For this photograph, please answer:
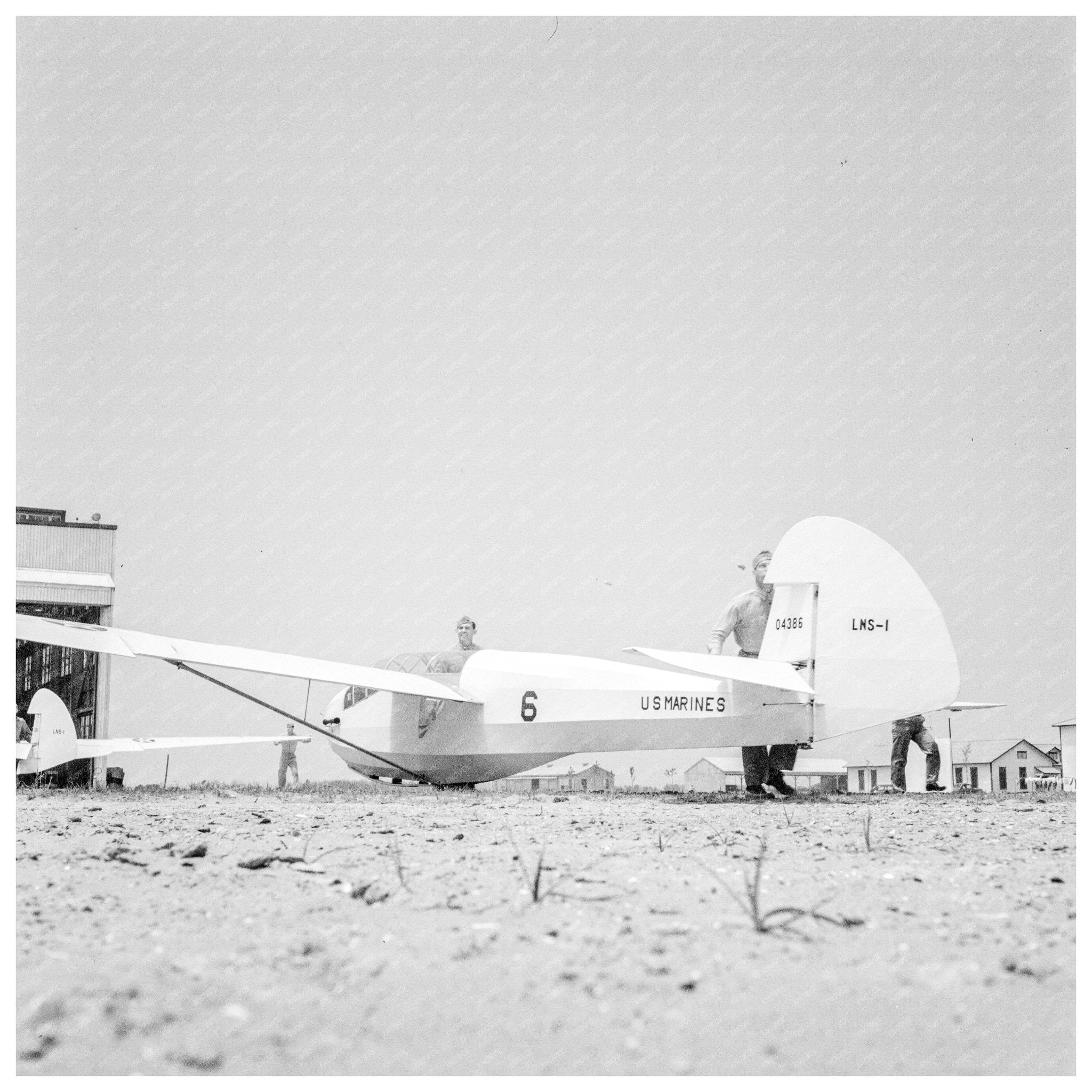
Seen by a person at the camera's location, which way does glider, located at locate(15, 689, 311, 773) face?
facing away from the viewer and to the left of the viewer

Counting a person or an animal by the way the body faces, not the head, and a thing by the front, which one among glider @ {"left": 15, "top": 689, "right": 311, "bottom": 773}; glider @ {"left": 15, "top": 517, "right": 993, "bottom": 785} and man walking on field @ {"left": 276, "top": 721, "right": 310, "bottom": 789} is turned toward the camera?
the man walking on field

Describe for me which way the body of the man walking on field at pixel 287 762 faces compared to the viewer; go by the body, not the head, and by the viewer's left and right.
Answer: facing the viewer

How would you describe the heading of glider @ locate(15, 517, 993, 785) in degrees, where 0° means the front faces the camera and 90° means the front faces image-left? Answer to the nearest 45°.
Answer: approximately 135°

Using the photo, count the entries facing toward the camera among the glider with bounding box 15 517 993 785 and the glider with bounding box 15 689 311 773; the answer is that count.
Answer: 0

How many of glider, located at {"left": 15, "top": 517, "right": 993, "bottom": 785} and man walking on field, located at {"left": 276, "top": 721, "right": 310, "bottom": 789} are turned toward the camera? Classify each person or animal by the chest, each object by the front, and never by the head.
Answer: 1
